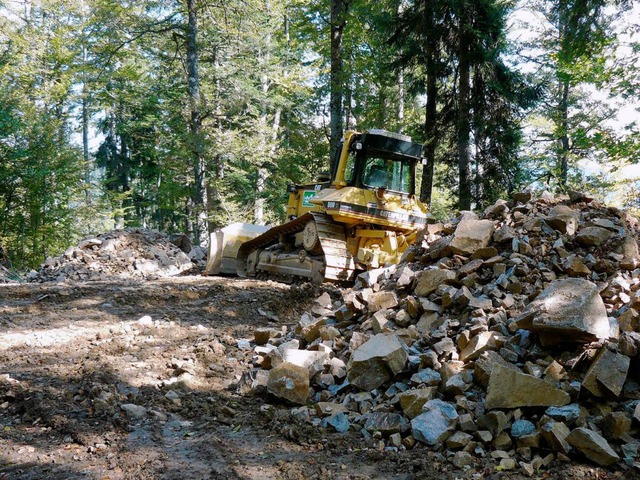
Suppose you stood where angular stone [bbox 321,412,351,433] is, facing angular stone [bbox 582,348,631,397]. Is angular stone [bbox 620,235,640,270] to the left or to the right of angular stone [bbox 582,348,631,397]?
left

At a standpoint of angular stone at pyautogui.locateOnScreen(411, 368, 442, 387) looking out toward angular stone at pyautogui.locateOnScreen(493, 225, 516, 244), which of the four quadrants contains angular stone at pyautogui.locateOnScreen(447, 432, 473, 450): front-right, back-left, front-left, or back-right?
back-right

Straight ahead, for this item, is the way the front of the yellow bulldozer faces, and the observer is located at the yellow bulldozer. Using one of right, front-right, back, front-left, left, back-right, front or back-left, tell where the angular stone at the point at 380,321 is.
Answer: back-left

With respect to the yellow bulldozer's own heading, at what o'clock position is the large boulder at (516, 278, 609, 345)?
The large boulder is roughly at 7 o'clock from the yellow bulldozer.

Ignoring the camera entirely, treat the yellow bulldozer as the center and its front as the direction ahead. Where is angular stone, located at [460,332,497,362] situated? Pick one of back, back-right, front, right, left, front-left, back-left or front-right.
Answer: back-left

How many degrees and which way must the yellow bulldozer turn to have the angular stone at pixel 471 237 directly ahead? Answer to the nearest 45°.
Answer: approximately 135° to its left

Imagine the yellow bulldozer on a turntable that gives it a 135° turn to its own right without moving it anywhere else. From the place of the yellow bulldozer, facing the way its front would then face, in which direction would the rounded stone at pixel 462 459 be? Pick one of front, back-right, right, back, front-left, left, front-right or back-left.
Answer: right

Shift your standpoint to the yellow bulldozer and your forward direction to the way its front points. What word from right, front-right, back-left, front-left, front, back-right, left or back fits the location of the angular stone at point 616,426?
back-left

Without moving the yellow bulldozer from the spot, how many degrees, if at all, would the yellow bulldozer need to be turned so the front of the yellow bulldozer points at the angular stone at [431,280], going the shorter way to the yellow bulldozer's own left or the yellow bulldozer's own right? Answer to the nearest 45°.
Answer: approximately 135° to the yellow bulldozer's own left

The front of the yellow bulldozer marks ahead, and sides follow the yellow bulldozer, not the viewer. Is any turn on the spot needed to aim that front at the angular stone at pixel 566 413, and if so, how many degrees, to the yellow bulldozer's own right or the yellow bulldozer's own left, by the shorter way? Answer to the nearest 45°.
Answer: approximately 135° to the yellow bulldozer's own left

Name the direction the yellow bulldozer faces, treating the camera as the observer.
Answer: facing away from the viewer and to the left of the viewer

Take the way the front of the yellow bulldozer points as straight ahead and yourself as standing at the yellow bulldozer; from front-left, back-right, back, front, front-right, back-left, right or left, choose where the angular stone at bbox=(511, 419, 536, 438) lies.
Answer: back-left

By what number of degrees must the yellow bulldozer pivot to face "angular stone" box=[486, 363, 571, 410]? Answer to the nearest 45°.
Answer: approximately 135° to its left
